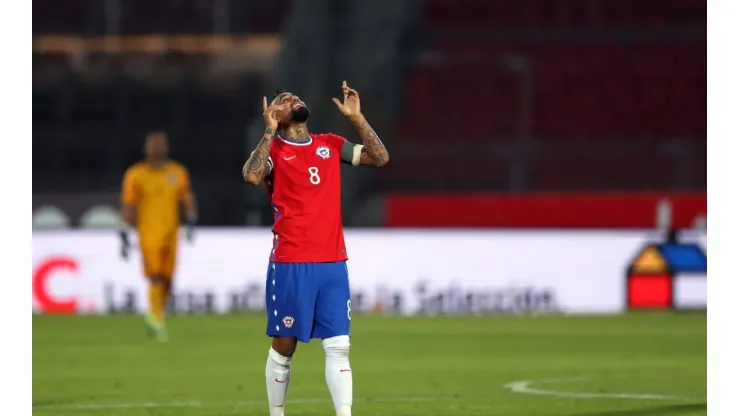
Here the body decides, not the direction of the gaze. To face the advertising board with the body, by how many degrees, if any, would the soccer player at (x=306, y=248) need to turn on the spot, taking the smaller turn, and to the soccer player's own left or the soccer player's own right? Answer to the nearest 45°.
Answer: approximately 135° to the soccer player's own left

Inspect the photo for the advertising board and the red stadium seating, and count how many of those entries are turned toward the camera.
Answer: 2

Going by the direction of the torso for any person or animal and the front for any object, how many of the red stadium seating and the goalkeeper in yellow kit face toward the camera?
2

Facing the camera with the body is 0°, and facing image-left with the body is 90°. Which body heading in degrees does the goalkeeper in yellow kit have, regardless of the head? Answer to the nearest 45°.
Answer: approximately 0°

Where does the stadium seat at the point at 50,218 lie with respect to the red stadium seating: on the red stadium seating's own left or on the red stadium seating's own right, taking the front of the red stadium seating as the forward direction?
on the red stadium seating's own right

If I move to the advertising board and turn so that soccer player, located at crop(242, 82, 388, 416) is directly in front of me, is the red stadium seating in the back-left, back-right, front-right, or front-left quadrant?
back-left

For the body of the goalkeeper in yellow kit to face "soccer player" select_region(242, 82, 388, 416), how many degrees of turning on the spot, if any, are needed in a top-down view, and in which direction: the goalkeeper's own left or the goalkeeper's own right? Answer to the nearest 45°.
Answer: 0° — they already face them

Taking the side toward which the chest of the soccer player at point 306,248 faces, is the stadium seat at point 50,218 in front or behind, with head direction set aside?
behind
